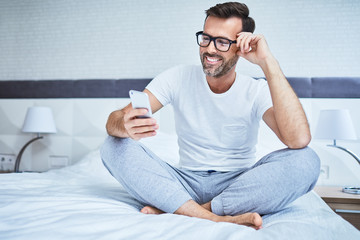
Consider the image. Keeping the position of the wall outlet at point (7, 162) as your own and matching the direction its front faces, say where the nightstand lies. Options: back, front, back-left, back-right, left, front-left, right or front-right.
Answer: front-left

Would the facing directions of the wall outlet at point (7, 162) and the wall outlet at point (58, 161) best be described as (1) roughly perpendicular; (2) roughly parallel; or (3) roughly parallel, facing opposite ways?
roughly parallel

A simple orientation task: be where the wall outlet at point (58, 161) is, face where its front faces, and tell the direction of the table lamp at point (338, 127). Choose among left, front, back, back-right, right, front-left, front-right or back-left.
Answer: front-left

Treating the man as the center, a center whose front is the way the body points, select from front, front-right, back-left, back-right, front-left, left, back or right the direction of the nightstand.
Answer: back-left

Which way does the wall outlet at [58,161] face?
toward the camera

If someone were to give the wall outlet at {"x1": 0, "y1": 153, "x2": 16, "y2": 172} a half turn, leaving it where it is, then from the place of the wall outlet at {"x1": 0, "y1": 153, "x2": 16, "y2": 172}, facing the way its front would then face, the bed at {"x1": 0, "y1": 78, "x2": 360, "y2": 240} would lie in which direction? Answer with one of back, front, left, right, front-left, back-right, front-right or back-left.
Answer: back

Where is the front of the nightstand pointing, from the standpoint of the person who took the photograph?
facing the viewer

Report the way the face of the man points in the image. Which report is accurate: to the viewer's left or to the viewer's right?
to the viewer's left

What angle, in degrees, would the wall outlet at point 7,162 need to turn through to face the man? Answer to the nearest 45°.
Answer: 0° — it already faces them

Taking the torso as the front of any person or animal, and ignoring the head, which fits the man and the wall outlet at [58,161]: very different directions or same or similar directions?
same or similar directions

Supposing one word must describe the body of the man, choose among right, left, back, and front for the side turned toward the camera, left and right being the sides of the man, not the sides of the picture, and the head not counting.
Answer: front
